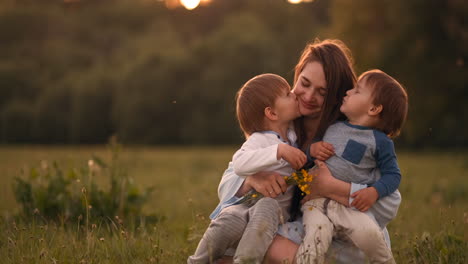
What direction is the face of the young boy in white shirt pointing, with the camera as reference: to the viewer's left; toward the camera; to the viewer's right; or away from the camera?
to the viewer's right

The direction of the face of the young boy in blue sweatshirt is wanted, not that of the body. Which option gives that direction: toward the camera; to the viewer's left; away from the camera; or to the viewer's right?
to the viewer's left

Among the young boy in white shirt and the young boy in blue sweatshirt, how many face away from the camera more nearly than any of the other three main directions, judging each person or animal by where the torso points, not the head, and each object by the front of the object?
0

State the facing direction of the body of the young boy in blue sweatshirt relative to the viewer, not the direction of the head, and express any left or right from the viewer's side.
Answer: facing the viewer and to the left of the viewer

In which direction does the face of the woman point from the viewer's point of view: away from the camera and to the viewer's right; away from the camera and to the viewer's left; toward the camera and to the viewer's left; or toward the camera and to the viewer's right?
toward the camera and to the viewer's left

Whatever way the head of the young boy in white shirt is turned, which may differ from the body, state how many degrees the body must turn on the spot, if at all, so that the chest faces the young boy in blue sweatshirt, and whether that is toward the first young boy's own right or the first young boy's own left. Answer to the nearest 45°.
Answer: approximately 45° to the first young boy's own left

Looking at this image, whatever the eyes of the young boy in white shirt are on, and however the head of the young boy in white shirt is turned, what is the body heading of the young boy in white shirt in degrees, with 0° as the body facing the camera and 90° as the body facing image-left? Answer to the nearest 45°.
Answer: approximately 315°
